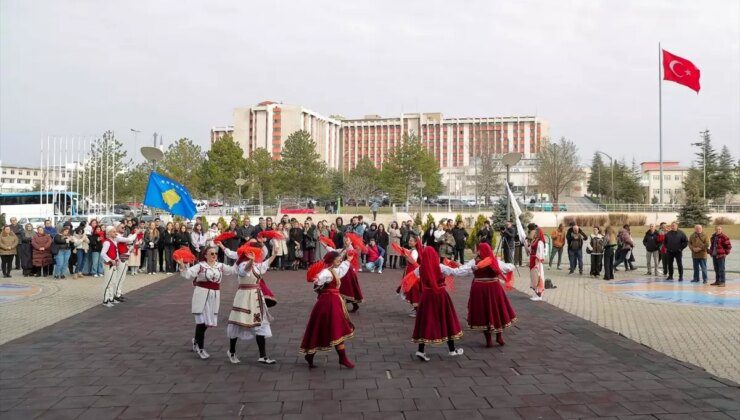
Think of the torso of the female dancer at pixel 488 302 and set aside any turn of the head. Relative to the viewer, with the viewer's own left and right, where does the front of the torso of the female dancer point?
facing away from the viewer

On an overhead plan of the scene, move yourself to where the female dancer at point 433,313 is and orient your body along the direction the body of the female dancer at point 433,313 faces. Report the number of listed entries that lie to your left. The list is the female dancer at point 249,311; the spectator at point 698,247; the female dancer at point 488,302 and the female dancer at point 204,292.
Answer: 2

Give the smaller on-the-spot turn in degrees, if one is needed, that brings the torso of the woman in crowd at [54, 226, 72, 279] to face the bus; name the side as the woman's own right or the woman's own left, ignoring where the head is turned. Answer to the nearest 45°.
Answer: approximately 135° to the woman's own left

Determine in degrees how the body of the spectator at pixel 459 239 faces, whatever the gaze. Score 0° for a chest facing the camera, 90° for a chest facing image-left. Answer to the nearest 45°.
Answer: approximately 0°

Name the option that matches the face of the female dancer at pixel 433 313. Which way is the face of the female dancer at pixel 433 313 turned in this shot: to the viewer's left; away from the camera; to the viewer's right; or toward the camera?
away from the camera

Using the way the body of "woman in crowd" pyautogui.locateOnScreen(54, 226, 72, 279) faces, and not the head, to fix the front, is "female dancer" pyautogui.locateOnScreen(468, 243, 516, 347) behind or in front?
in front

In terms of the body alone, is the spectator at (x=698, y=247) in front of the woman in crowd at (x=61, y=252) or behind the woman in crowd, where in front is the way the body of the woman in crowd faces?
in front
